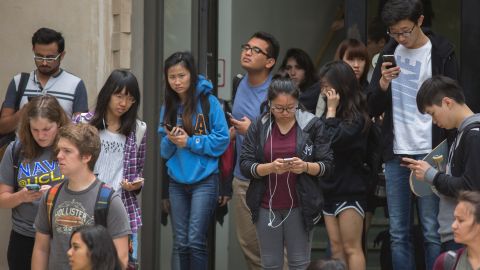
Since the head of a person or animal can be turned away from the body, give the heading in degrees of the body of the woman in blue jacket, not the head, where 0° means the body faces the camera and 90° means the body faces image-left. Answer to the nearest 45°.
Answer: approximately 45°

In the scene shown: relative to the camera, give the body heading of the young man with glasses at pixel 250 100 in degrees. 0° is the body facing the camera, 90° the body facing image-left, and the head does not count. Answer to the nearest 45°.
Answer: approximately 45°

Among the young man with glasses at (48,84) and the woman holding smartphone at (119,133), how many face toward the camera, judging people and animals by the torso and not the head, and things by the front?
2

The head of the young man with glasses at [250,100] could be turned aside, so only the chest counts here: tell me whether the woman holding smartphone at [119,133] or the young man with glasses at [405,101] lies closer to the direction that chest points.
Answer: the woman holding smartphone
